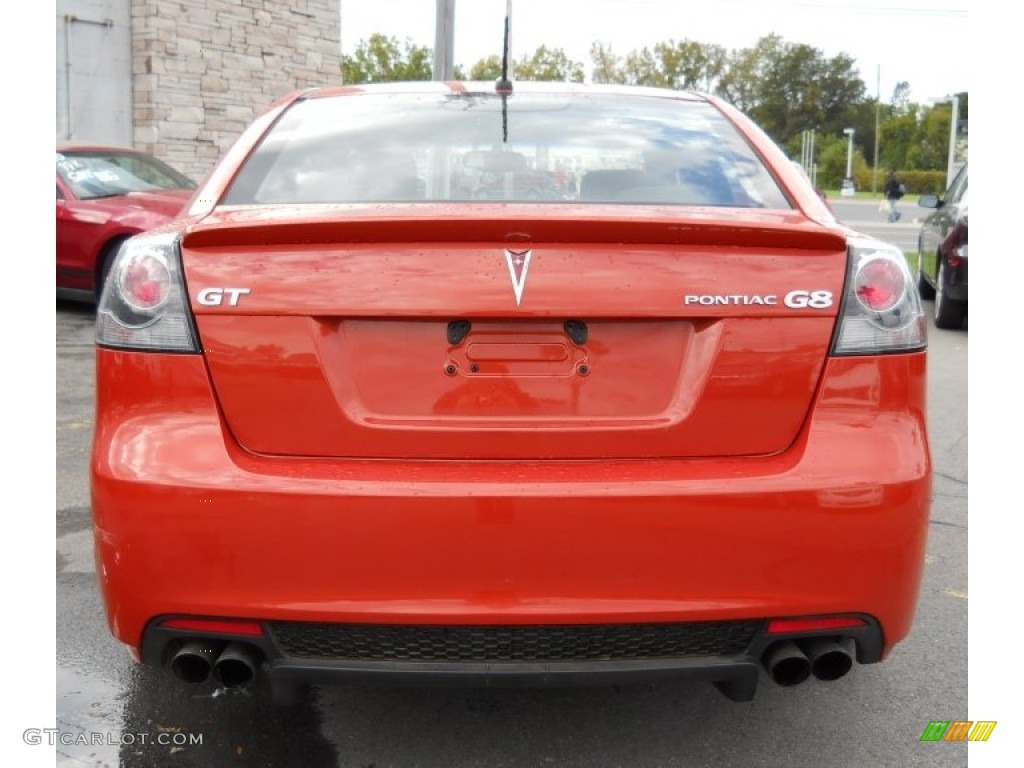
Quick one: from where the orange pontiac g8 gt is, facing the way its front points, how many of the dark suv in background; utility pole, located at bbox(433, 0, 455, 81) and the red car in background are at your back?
0

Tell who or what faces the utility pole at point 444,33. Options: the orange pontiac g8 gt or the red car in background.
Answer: the orange pontiac g8 gt

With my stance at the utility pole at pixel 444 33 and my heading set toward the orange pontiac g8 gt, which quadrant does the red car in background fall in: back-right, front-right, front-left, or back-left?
front-right

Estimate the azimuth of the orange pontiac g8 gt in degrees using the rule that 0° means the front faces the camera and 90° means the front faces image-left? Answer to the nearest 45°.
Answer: approximately 180°

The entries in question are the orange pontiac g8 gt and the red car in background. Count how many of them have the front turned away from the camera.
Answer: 1

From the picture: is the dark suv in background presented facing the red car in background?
no

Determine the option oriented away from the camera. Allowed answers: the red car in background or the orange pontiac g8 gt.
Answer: the orange pontiac g8 gt

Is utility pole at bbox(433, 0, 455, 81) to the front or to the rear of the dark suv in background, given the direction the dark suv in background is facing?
to the front

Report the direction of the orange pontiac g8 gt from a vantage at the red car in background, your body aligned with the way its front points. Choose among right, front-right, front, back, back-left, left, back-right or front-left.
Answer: front-right

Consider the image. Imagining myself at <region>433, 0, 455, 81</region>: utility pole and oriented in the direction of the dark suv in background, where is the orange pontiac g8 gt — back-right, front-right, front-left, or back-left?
front-right

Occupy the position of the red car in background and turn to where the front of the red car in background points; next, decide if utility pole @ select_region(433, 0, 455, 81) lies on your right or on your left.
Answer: on your left

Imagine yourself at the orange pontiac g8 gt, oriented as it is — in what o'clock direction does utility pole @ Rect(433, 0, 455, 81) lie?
The utility pole is roughly at 12 o'clock from the orange pontiac g8 gt.

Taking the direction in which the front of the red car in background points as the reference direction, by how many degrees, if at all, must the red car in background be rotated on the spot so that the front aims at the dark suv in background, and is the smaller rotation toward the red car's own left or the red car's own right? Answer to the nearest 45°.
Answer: approximately 45° to the red car's own left

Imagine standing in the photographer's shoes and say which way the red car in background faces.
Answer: facing the viewer and to the right of the viewer

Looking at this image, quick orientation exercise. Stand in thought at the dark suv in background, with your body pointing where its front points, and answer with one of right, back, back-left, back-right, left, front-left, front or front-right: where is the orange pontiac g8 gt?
back-left

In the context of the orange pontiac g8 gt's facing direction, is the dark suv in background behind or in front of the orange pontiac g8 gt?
in front
